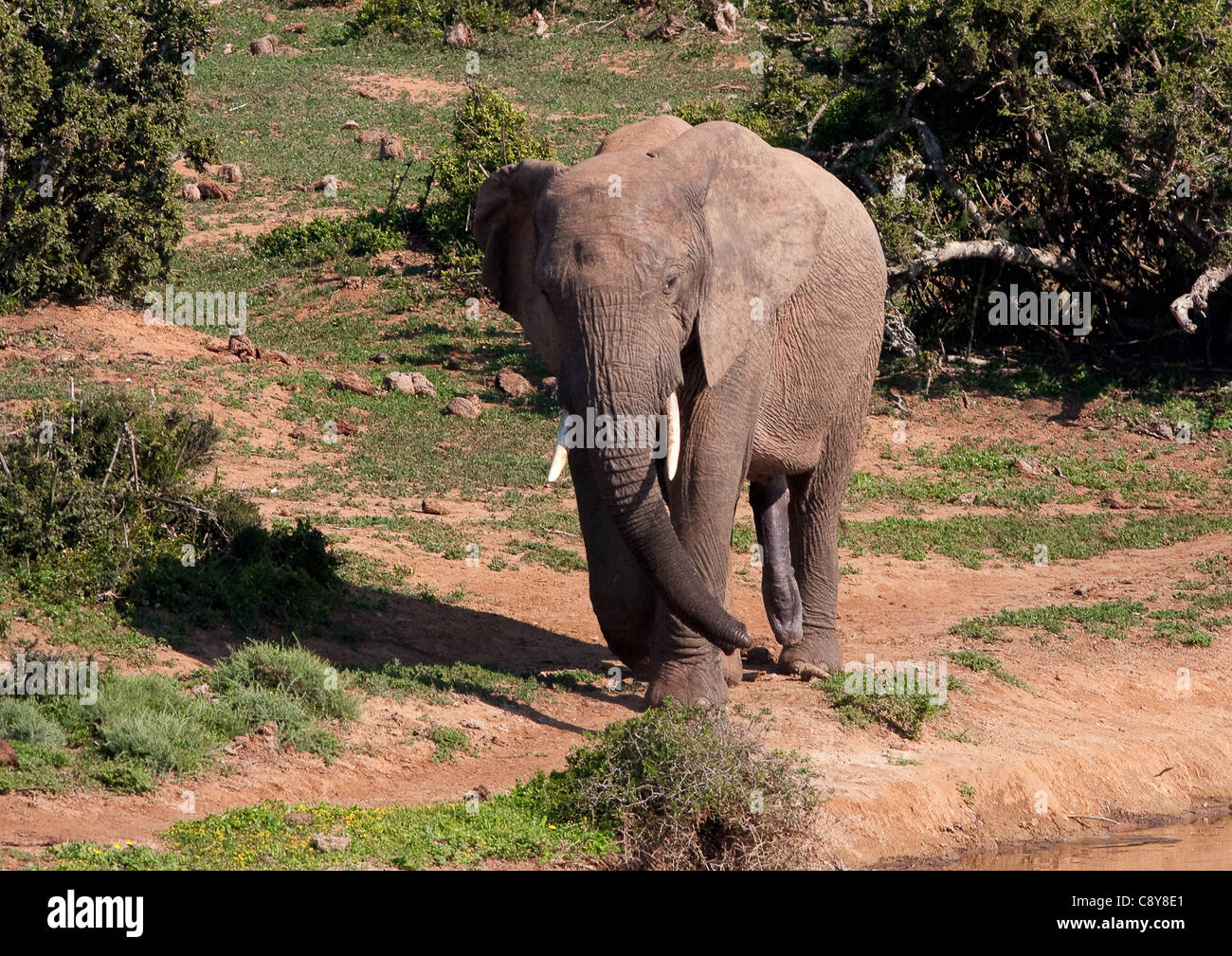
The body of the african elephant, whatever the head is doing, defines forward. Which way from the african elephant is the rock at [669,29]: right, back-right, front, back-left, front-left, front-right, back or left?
back-right

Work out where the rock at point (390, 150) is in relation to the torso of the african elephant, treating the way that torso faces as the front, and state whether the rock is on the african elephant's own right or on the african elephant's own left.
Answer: on the african elephant's own right

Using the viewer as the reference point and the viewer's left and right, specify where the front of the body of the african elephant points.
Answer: facing the viewer and to the left of the viewer

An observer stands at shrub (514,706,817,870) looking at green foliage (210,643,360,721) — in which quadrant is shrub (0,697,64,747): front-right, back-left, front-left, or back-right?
front-left

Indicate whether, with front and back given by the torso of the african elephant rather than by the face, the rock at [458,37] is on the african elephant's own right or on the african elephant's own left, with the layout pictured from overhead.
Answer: on the african elephant's own right

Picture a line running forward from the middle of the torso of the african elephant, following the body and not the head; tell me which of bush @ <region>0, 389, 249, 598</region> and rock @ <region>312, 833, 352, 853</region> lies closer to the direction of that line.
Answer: the rock

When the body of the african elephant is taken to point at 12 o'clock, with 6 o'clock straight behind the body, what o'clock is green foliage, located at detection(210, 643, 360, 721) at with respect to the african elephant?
The green foliage is roughly at 1 o'clock from the african elephant.

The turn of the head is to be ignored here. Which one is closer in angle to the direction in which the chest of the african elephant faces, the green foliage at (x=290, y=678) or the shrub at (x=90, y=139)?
the green foliage
